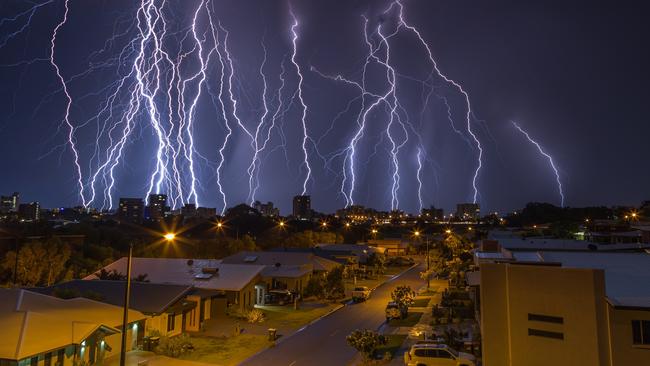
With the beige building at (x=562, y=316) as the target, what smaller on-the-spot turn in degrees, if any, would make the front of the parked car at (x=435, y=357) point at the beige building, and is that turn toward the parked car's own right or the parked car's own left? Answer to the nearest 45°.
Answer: approximately 45° to the parked car's own right
